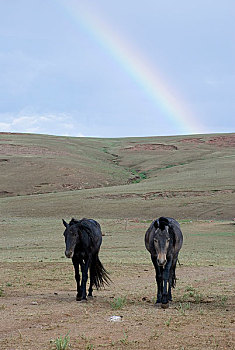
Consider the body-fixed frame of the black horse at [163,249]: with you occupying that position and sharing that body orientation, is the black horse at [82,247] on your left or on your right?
on your right

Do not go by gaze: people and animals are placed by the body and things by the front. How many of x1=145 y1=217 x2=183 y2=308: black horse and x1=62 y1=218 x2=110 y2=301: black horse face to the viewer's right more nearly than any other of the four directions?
0

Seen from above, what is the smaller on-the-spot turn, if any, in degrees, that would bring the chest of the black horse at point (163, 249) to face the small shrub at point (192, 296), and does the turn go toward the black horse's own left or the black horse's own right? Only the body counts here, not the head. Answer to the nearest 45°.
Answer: approximately 135° to the black horse's own left

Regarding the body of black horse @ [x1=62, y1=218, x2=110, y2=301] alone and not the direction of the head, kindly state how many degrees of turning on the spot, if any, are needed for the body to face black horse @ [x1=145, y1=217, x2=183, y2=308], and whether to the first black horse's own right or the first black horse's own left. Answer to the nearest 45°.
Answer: approximately 90° to the first black horse's own left

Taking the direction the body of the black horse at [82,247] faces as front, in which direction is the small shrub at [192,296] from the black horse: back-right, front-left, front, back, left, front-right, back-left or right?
back-left

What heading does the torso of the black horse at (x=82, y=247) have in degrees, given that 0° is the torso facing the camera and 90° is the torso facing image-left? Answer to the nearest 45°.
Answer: approximately 45°
